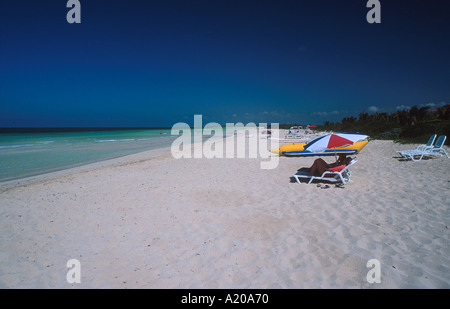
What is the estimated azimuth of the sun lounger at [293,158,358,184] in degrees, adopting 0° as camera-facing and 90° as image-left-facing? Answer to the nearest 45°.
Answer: approximately 90°

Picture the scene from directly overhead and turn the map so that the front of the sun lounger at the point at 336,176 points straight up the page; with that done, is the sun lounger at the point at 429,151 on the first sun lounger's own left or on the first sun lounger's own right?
on the first sun lounger's own right
